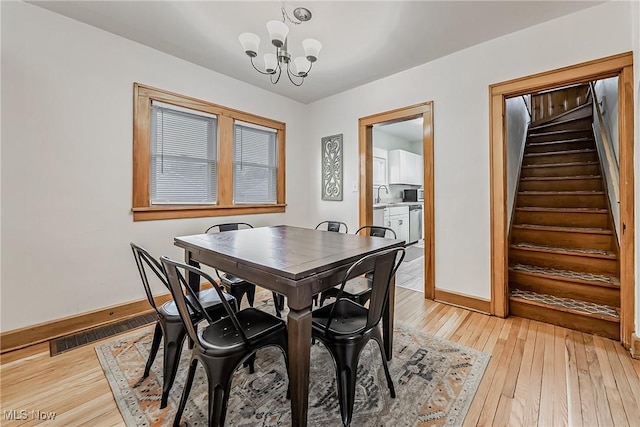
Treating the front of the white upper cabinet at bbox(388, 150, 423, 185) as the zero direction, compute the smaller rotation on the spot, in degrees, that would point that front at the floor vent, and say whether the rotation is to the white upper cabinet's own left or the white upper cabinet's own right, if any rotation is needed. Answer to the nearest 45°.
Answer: approximately 90° to the white upper cabinet's own right

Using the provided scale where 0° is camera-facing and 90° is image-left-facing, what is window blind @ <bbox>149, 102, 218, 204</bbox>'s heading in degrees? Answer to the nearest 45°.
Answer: approximately 315°

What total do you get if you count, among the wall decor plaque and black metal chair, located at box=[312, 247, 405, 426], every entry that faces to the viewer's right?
0

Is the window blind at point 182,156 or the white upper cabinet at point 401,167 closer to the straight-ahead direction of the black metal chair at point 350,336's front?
the window blind

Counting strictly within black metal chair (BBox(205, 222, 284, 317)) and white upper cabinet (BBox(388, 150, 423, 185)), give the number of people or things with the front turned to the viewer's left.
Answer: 0

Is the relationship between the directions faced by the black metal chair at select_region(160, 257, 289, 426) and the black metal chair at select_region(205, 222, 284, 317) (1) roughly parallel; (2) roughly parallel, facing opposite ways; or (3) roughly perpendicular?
roughly perpendicular

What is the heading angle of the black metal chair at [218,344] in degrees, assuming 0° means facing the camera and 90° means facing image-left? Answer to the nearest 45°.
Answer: approximately 225°

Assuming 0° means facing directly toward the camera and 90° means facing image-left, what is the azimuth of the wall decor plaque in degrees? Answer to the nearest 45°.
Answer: approximately 45°

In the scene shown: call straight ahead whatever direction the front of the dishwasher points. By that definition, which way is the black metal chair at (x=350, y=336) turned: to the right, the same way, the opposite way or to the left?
the opposite way

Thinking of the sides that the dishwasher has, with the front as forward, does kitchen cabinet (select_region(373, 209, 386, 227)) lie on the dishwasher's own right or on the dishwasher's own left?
on the dishwasher's own right

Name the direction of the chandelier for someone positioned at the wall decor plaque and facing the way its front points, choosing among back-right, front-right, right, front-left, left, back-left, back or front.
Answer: front-left
